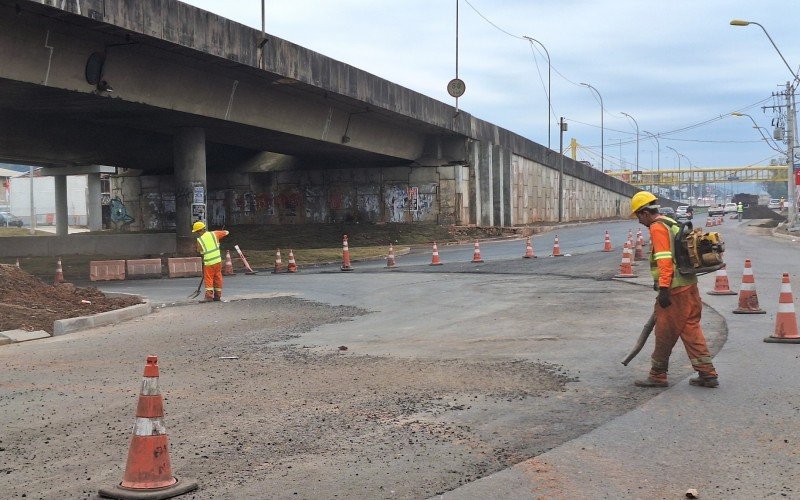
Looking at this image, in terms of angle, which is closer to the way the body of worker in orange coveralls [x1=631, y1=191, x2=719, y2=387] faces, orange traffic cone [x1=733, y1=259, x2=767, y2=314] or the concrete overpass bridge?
the concrete overpass bridge

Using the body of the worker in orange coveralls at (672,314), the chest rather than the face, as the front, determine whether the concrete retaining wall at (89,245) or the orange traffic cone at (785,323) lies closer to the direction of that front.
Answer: the concrete retaining wall

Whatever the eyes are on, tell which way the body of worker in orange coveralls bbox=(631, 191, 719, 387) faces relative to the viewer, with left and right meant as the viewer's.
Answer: facing to the left of the viewer

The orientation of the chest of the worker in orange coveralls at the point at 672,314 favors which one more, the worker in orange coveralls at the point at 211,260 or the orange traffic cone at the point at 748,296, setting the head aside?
the worker in orange coveralls

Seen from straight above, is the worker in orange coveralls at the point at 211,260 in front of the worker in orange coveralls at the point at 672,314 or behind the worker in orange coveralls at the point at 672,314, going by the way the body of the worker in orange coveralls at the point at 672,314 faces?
in front

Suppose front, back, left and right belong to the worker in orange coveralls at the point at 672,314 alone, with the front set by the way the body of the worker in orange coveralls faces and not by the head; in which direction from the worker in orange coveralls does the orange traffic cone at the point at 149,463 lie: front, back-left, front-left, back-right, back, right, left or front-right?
front-left

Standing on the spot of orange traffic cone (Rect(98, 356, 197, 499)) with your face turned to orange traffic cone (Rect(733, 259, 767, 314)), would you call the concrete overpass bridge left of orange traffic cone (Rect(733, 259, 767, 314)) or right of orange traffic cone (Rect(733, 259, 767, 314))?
left

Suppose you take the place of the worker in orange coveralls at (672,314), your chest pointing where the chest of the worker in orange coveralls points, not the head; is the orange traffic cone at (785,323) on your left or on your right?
on your right

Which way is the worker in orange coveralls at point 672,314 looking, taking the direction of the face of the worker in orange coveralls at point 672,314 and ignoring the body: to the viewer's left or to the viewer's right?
to the viewer's left
